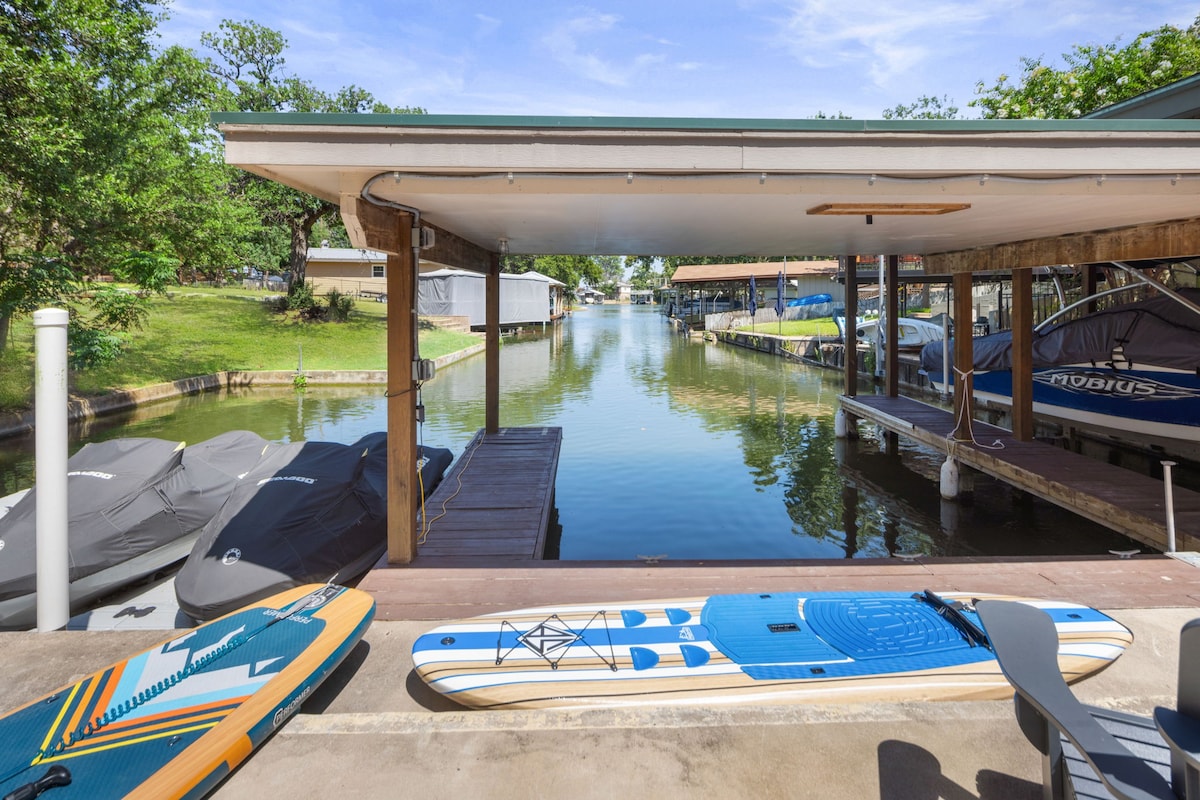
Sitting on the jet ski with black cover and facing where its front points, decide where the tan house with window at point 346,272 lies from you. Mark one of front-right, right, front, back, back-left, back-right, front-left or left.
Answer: back-right

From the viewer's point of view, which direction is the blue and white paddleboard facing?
to the viewer's left

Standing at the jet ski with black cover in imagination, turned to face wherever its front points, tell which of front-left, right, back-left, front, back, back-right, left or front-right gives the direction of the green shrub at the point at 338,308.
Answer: back-right

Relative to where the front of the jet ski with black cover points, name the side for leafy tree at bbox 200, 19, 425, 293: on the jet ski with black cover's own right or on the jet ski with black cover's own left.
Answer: on the jet ski with black cover's own right
